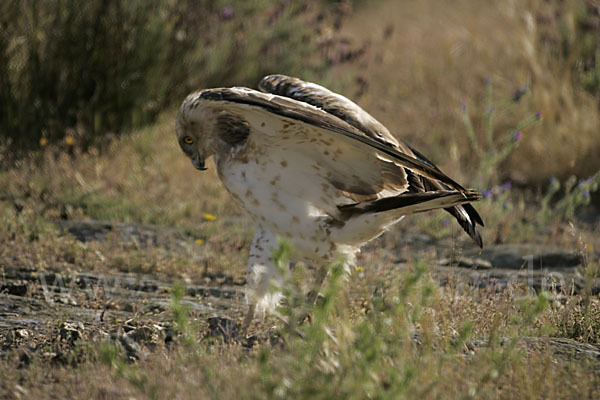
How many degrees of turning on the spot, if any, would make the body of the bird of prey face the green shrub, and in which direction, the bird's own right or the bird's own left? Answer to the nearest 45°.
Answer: approximately 45° to the bird's own right

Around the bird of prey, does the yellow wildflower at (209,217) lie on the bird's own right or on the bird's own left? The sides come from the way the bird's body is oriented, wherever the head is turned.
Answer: on the bird's own right

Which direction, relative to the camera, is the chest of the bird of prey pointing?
to the viewer's left

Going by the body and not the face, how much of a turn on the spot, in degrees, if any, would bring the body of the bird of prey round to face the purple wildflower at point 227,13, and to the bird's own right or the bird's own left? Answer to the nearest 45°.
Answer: approximately 90° to the bird's own right
